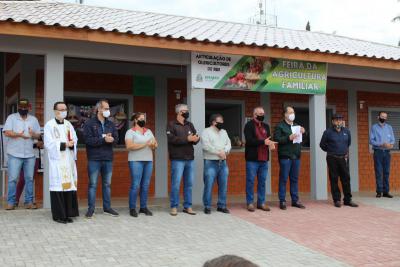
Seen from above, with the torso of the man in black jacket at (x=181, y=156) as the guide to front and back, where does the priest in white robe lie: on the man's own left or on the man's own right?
on the man's own right

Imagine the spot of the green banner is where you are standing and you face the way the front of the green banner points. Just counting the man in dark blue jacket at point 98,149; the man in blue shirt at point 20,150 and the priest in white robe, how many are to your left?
0

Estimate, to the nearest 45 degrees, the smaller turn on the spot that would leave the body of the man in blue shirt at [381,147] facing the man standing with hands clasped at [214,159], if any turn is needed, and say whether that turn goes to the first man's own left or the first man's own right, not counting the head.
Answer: approximately 45° to the first man's own right

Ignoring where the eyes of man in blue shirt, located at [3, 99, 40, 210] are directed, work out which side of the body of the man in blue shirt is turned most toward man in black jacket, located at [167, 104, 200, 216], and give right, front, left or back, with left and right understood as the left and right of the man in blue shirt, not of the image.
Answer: left

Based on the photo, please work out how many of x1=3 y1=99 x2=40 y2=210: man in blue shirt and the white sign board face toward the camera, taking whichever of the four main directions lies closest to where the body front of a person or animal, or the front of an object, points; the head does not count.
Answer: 2

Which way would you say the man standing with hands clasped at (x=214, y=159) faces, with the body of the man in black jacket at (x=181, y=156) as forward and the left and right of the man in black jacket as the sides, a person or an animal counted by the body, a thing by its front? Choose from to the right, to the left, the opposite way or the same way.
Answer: the same way

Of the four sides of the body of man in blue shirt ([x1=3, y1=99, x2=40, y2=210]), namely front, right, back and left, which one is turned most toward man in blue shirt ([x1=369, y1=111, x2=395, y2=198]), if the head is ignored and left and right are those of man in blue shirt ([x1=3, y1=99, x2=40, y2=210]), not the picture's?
left

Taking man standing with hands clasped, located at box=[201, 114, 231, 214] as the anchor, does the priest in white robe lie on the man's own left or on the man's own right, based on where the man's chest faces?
on the man's own right

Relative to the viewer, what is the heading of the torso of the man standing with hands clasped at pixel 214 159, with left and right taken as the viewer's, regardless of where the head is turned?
facing the viewer and to the right of the viewer

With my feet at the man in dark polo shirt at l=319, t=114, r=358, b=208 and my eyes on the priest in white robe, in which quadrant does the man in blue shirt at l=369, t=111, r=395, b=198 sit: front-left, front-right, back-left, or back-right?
back-right

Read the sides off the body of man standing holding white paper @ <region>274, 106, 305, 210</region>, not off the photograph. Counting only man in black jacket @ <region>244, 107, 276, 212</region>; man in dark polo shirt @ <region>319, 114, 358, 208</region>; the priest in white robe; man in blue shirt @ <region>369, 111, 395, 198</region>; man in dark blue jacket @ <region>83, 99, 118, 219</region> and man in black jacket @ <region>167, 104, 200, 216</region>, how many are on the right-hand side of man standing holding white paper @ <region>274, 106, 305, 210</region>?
4

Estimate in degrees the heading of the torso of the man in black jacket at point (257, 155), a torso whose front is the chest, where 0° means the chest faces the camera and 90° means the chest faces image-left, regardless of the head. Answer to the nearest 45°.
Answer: approximately 315°

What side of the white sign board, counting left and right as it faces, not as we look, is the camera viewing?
front

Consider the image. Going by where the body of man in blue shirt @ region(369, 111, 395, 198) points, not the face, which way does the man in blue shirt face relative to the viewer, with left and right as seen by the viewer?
facing the viewer

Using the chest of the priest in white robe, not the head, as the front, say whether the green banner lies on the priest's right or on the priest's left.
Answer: on the priest's left
